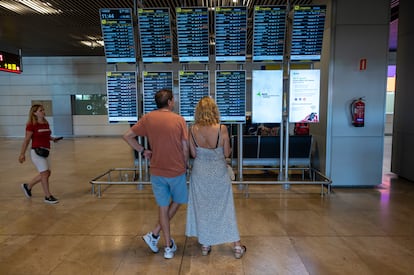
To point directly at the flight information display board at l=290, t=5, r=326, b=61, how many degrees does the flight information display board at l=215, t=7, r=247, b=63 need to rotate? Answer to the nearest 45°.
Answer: approximately 90° to its left

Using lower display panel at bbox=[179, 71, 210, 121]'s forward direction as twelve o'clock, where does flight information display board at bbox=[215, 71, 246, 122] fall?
The flight information display board is roughly at 9 o'clock from the lower display panel.

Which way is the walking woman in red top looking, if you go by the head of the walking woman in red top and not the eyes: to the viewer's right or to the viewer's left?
to the viewer's right

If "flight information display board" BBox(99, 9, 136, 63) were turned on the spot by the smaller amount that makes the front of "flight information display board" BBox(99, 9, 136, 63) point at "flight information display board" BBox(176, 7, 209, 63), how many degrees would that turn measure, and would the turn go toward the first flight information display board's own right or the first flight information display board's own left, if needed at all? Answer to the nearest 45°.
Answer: approximately 45° to the first flight information display board's own left

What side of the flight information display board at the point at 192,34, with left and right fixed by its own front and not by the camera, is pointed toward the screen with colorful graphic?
left

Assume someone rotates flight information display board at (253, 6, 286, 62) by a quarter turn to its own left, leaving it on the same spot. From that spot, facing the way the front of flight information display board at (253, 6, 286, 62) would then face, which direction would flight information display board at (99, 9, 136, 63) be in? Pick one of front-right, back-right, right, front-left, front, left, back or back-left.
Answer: back

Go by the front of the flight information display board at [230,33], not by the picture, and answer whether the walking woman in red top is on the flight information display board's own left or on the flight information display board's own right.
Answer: on the flight information display board's own right

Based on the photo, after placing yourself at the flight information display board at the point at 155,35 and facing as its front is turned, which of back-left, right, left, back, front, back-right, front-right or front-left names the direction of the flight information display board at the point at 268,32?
left

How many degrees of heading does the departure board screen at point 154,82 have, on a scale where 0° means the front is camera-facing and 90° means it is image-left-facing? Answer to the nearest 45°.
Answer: approximately 0°

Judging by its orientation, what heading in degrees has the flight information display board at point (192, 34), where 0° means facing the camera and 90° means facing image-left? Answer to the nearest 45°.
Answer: approximately 0°
